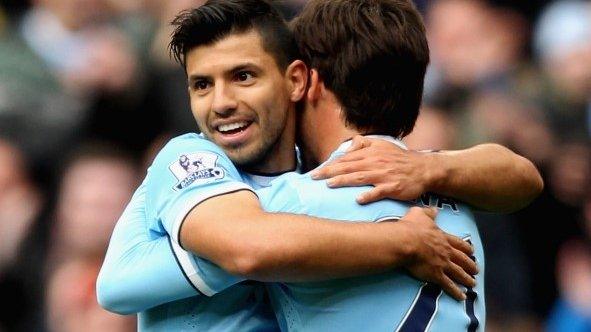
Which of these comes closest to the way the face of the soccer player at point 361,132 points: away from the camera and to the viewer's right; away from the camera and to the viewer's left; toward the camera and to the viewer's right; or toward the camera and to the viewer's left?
away from the camera and to the viewer's left

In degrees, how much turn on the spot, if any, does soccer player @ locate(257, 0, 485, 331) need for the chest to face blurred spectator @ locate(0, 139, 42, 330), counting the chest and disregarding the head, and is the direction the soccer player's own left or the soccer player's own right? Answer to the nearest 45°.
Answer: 0° — they already face them

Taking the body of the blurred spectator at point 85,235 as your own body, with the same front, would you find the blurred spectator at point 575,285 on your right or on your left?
on your left

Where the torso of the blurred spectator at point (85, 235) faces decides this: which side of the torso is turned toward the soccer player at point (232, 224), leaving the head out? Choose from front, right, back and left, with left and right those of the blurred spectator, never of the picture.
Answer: front

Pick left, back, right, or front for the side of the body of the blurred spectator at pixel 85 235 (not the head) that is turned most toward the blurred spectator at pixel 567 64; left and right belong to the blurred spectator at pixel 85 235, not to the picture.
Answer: left

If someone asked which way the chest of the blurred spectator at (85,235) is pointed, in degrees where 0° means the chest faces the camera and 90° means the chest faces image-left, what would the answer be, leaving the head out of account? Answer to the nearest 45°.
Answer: approximately 0°

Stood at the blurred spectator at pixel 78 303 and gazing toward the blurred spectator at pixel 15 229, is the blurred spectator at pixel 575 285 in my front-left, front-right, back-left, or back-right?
back-right

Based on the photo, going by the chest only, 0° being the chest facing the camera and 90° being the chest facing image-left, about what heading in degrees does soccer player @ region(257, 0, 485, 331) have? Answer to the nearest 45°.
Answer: approximately 135°

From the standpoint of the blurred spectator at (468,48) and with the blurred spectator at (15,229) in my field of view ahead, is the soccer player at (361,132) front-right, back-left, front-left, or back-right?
front-left

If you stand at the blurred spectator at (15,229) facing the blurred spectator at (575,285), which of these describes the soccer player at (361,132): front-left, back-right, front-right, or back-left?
front-right
